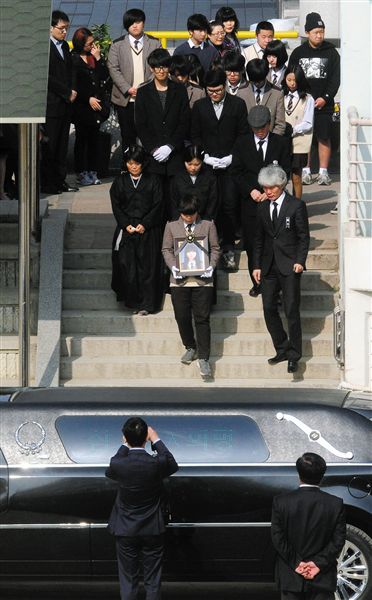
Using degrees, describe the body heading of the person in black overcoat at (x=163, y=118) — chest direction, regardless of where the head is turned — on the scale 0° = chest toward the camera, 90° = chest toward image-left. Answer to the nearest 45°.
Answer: approximately 0°

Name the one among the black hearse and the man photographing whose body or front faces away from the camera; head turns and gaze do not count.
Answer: the man photographing

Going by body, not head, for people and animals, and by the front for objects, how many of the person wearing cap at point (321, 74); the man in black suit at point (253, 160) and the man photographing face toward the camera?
2

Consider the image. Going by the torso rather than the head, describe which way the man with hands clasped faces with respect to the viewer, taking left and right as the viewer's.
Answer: facing away from the viewer

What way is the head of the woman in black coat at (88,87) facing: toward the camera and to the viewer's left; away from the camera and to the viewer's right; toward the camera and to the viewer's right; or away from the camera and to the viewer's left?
toward the camera and to the viewer's right

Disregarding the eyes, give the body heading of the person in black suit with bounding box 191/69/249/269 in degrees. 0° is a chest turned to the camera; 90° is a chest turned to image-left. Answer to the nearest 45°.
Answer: approximately 0°
